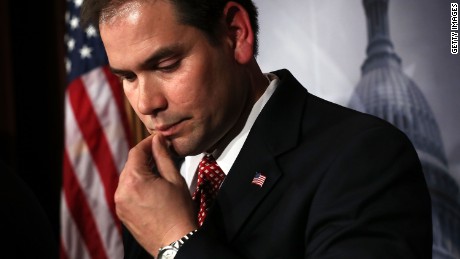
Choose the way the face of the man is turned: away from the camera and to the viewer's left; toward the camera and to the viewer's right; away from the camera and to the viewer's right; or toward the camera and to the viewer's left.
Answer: toward the camera and to the viewer's left

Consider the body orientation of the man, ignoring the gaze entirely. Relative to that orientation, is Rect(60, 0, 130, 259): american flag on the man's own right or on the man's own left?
on the man's own right

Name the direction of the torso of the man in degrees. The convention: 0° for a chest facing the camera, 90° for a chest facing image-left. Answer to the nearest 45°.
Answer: approximately 45°
